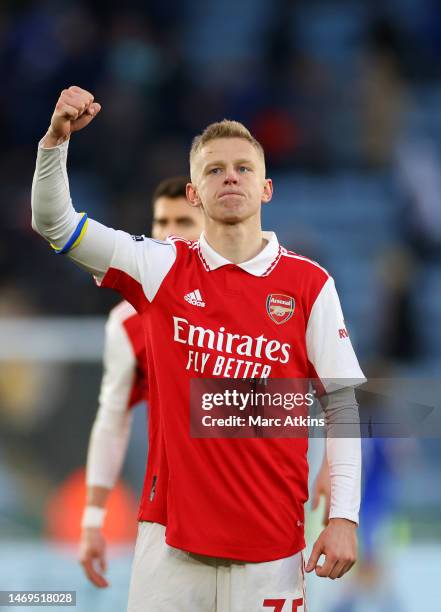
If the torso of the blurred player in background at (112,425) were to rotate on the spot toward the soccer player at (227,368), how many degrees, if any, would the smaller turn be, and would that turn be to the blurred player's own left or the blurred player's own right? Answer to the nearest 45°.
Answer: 0° — they already face them

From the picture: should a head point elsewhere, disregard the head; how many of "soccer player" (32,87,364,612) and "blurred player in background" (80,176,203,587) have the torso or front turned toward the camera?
2

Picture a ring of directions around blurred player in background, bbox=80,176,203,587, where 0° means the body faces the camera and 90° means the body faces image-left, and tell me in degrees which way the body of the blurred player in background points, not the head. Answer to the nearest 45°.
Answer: approximately 0°

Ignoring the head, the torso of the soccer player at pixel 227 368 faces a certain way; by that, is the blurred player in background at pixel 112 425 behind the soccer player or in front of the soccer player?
behind

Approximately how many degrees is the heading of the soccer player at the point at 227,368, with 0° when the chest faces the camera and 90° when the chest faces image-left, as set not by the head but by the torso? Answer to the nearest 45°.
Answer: approximately 0°
